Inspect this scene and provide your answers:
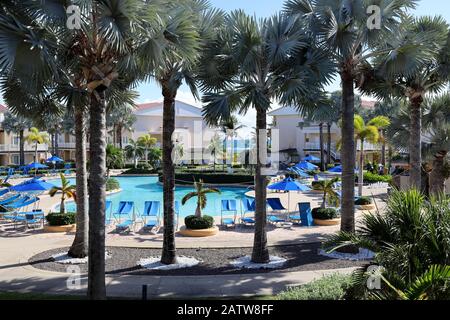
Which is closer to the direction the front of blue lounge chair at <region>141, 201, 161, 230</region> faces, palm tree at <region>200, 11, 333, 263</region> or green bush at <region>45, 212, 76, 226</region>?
the palm tree

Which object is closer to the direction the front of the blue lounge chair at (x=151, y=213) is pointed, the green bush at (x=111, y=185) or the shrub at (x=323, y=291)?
the shrub

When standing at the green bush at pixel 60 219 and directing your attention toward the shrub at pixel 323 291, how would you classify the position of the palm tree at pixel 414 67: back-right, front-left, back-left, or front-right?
front-left

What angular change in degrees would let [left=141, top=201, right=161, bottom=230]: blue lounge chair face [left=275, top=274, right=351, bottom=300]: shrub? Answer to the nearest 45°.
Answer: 0° — it already faces it

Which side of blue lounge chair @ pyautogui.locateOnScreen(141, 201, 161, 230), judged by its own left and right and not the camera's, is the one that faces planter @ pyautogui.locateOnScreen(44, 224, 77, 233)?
right

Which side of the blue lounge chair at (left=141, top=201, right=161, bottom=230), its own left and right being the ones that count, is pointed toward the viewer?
front

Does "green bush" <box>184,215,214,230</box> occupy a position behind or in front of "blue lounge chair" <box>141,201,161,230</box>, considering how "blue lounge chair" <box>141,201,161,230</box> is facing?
in front

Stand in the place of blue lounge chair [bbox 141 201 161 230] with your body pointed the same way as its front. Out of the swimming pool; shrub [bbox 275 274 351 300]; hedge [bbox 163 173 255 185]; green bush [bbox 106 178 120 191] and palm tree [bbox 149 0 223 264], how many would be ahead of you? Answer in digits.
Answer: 2

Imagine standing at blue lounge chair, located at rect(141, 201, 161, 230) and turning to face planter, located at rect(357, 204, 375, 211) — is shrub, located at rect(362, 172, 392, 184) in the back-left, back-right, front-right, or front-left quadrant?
front-left

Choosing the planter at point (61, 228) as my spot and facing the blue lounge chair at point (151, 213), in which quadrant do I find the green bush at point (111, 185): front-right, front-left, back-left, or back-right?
front-left

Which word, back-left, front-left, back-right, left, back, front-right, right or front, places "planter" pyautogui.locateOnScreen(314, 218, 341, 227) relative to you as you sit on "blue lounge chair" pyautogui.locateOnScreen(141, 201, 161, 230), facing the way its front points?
left

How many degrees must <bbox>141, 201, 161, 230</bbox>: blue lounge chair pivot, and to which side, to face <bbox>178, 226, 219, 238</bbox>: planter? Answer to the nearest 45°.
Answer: approximately 45° to its left

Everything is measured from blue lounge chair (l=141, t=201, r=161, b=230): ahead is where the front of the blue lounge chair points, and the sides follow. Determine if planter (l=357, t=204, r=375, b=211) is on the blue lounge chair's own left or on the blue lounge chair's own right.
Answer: on the blue lounge chair's own left

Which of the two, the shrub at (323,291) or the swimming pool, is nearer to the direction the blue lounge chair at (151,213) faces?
the shrub

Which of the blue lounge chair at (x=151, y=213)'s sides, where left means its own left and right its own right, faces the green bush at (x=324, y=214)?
left
